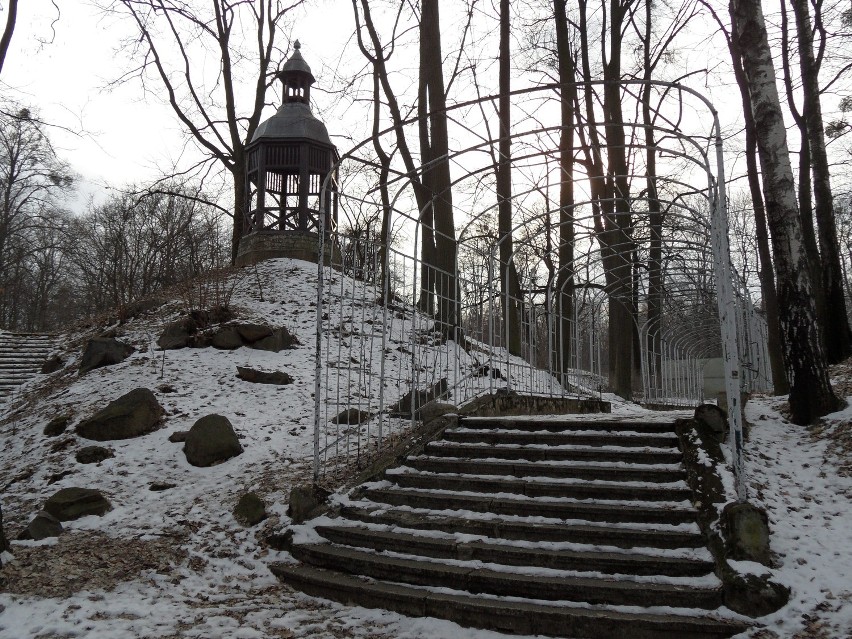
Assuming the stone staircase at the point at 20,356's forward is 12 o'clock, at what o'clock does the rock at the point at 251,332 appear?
The rock is roughly at 11 o'clock from the stone staircase.

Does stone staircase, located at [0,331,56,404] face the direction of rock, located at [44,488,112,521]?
yes

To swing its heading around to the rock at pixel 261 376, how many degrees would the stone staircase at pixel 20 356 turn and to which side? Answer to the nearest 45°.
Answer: approximately 45° to its left

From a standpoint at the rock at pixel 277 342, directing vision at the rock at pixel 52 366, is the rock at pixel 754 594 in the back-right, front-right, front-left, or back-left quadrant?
back-left

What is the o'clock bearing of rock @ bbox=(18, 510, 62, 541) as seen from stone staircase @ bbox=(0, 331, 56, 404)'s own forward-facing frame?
The rock is roughly at 12 o'clock from the stone staircase.

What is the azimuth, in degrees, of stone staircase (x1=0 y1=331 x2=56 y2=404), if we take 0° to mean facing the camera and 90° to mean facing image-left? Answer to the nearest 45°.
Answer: approximately 0°

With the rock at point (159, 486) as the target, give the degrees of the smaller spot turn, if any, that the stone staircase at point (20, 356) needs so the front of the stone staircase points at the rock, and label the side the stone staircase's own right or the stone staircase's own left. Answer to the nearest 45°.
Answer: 0° — it already faces it

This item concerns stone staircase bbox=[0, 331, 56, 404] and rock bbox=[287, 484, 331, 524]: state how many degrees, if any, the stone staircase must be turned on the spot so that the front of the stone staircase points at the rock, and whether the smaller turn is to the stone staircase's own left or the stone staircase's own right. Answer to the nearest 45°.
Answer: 0° — it already faces it
